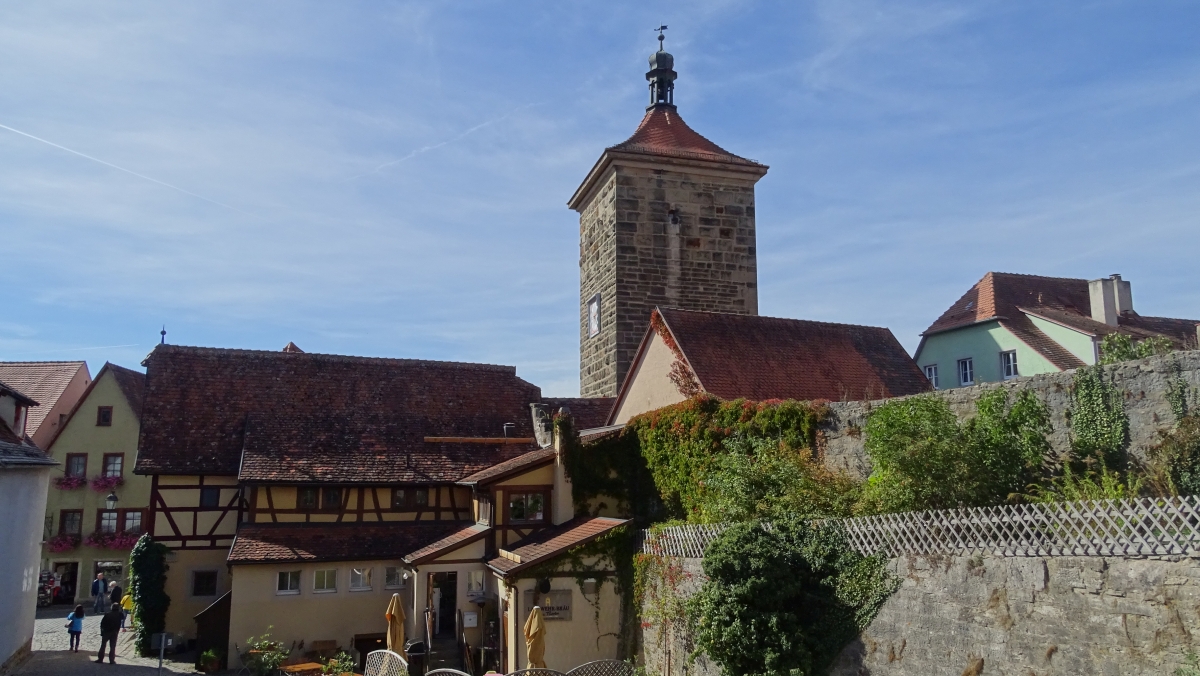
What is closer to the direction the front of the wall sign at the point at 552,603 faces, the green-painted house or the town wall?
the town wall

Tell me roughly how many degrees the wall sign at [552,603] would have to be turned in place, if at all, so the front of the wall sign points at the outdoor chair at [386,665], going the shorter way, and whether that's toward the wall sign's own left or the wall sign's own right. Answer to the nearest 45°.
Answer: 0° — it already faces it

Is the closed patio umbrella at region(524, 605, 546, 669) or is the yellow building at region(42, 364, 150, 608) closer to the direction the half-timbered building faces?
the closed patio umbrella

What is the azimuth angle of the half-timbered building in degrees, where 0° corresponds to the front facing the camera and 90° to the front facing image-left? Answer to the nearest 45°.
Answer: approximately 0°

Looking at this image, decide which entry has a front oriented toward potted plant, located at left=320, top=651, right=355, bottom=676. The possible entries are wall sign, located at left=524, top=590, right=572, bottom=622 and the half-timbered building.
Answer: the half-timbered building

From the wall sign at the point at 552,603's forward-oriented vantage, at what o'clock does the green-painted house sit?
The green-painted house is roughly at 8 o'clock from the wall sign.

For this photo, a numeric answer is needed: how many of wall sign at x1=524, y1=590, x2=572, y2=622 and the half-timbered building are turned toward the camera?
2

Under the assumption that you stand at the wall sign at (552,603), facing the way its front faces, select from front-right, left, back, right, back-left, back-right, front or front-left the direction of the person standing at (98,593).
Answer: back-right

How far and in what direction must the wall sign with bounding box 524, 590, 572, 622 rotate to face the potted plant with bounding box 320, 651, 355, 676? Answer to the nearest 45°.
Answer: approximately 90° to its right
